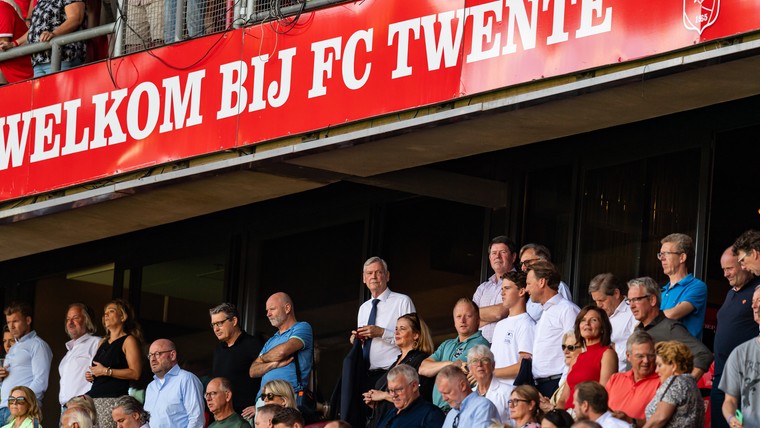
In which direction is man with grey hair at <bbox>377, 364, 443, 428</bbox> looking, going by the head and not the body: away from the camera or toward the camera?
toward the camera

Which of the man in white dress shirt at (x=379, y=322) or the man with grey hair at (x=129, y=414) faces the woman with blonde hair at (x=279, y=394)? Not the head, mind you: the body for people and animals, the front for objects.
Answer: the man in white dress shirt

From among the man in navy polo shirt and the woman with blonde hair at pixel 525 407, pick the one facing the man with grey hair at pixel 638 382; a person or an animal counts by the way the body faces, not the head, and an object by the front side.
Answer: the man in navy polo shirt

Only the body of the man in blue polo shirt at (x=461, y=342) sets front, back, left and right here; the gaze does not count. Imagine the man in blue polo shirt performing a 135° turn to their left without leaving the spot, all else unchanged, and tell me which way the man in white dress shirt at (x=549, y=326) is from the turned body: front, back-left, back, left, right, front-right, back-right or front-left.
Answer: front-right

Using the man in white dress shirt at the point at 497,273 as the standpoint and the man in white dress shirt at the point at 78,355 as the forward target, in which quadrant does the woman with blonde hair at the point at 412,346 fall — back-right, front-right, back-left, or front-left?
front-left

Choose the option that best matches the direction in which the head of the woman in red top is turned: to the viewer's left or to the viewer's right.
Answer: to the viewer's left

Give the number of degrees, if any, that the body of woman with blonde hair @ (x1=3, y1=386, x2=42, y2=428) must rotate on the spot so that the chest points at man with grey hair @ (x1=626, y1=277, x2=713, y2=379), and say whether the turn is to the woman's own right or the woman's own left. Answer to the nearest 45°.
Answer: approximately 90° to the woman's own left

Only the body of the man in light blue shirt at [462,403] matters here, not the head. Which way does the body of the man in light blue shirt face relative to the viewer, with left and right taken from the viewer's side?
facing the viewer and to the left of the viewer

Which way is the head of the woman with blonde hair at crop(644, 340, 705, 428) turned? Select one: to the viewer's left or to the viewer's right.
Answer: to the viewer's left

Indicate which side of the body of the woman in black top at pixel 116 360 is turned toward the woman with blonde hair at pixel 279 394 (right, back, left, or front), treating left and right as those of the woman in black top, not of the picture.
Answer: left

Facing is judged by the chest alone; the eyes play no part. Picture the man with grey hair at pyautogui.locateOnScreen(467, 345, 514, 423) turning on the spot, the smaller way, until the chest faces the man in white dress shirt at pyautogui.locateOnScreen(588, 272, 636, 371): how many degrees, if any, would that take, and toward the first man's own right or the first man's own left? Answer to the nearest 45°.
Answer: approximately 135° to the first man's own left

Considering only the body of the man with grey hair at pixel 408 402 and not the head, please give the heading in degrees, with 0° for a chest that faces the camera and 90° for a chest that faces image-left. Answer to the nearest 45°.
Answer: approximately 45°

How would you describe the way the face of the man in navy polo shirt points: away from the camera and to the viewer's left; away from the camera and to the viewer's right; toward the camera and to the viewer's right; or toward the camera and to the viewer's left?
toward the camera and to the viewer's left

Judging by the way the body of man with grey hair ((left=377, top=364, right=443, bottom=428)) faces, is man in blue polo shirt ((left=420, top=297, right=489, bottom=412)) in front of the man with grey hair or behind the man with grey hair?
behind

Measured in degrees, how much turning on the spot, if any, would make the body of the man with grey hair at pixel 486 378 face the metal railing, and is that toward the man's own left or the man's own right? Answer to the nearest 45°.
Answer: approximately 90° to the man's own right

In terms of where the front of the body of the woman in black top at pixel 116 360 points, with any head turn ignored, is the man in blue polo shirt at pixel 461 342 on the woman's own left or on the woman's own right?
on the woman's own left
